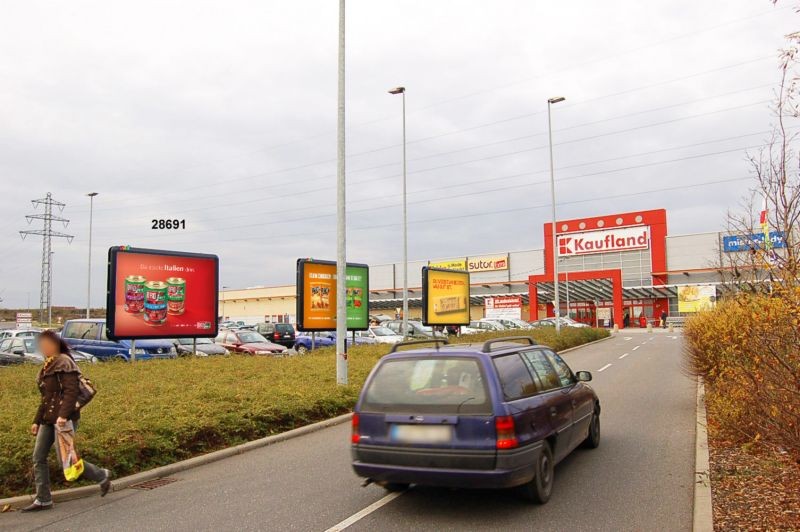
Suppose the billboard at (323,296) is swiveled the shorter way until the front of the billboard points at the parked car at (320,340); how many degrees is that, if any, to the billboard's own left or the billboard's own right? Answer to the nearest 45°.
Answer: approximately 135° to the billboard's own left

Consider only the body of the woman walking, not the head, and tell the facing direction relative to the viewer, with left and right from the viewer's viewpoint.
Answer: facing to the left of the viewer

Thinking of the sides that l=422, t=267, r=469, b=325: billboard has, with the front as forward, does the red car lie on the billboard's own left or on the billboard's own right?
on the billboard's own right

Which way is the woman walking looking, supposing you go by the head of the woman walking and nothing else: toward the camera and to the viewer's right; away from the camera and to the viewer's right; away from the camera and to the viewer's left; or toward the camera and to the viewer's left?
toward the camera and to the viewer's left

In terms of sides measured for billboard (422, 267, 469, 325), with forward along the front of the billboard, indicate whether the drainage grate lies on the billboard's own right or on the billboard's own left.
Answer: on the billboard's own right

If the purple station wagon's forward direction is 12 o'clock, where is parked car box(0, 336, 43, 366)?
The parked car is roughly at 9 o'clock from the purple station wagon.

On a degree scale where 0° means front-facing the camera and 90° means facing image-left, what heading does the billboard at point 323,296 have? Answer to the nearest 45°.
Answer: approximately 315°

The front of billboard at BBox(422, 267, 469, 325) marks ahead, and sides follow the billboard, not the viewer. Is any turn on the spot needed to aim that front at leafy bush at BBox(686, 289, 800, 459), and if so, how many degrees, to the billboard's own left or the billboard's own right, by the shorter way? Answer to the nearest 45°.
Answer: approximately 45° to the billboard's own right

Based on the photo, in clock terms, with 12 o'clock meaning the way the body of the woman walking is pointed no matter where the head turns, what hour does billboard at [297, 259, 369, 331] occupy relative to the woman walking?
The billboard is roughly at 4 o'clock from the woman walking.

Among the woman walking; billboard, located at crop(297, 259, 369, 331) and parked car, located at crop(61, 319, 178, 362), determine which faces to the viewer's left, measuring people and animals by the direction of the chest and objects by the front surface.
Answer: the woman walking
